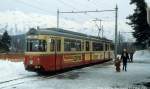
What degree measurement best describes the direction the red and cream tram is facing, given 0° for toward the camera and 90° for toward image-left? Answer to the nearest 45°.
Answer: approximately 45°
